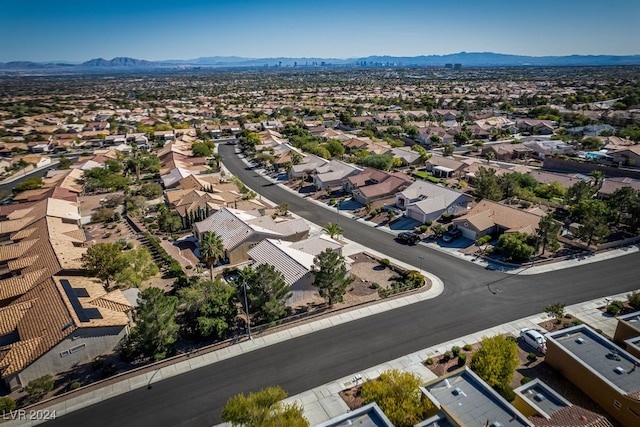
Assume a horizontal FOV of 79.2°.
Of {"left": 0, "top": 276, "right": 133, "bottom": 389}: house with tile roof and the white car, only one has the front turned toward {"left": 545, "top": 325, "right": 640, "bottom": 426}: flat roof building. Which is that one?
the white car

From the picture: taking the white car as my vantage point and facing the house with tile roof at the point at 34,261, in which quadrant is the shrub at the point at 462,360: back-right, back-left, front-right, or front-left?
front-left

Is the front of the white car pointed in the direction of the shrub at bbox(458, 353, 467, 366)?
no

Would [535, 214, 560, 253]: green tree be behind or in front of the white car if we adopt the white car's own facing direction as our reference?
behind

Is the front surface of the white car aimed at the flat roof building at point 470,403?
no

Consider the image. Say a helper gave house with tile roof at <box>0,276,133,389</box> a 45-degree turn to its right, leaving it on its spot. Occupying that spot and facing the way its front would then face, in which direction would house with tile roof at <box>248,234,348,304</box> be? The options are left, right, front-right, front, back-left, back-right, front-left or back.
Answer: back-right

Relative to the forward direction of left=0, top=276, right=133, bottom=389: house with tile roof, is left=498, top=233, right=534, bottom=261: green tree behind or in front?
behind
